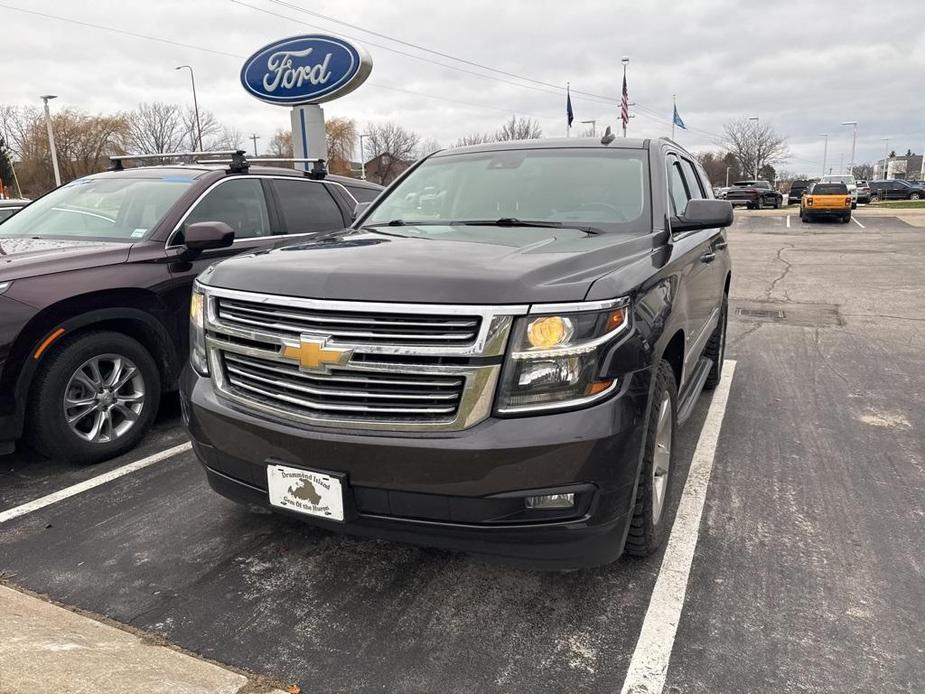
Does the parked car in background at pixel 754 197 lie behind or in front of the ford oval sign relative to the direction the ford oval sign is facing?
behind

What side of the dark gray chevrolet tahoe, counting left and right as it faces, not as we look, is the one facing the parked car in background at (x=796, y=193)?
back

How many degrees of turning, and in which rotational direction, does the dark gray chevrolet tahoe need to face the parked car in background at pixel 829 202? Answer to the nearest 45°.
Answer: approximately 180°

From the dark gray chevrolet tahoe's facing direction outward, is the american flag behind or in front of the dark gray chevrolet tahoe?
behind

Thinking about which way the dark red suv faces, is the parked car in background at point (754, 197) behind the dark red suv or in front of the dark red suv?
behind

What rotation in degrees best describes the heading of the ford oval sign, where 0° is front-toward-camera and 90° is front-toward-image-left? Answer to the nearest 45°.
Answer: approximately 45°

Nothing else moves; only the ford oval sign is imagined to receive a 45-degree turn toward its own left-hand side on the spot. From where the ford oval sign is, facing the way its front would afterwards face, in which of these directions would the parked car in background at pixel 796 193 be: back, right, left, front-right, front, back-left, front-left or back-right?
back-left

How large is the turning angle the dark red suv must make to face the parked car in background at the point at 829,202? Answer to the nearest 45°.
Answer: approximately 180°

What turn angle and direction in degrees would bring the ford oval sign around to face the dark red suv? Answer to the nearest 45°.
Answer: approximately 45° to its left

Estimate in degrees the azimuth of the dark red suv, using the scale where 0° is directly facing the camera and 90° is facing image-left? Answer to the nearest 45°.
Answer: approximately 45°

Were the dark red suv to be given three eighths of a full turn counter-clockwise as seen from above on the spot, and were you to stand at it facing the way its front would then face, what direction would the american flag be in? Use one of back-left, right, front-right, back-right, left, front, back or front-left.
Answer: front-left
